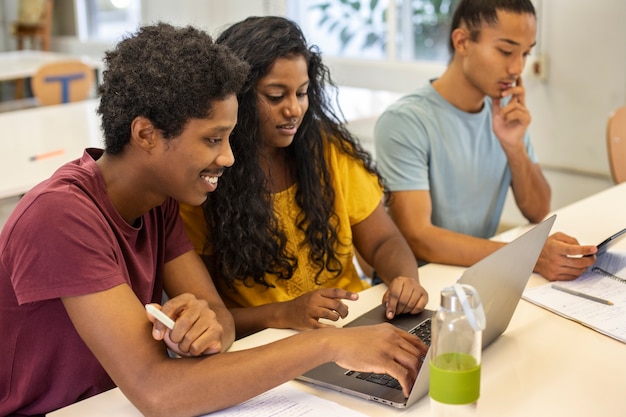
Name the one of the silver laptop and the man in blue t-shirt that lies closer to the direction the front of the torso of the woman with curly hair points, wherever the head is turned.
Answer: the silver laptop

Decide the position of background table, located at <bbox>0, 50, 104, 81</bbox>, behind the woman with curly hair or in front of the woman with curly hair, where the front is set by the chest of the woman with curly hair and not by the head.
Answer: behind

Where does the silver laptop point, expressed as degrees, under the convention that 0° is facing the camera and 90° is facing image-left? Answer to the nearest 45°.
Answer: approximately 135°

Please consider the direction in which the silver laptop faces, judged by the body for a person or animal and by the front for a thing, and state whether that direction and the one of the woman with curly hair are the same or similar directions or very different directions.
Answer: very different directions

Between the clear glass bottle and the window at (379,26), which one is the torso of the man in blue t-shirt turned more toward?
the clear glass bottle

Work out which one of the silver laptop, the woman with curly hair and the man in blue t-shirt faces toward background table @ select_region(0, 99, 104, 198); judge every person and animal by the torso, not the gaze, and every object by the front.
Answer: the silver laptop

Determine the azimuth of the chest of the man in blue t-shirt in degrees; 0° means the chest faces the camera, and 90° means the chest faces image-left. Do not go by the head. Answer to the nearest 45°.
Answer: approximately 315°

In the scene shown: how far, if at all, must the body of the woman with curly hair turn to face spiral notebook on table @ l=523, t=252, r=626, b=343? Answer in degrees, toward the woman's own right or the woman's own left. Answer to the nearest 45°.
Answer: approximately 45° to the woman's own left
